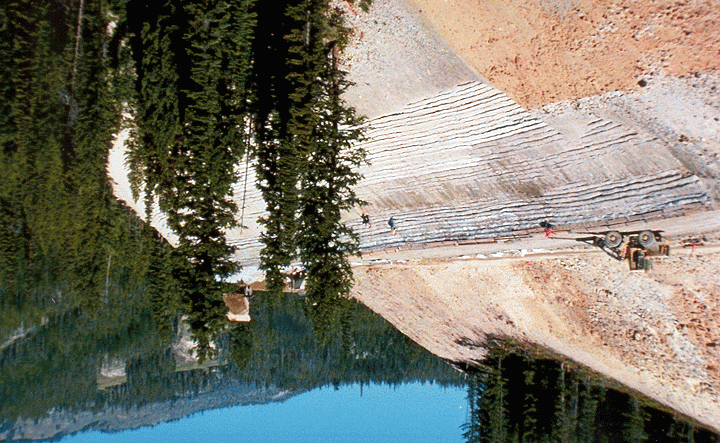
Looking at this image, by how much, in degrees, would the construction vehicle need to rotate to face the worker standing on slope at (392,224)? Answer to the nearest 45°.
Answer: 0° — it already faces them

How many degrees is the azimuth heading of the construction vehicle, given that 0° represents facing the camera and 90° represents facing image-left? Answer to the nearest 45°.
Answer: approximately 90°

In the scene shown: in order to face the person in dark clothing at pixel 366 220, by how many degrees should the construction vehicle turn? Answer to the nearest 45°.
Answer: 0° — it already faces them
